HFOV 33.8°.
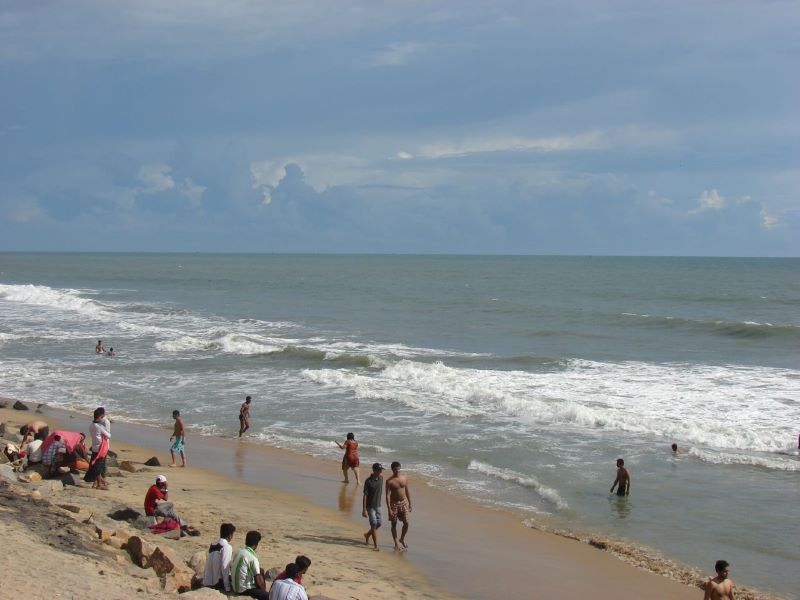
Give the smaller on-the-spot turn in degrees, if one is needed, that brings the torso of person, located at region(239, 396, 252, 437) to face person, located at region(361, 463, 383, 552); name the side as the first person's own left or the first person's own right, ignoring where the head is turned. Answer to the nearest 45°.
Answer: approximately 90° to the first person's own right

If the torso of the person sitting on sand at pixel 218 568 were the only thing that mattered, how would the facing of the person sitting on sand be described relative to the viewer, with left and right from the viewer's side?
facing away from the viewer and to the right of the viewer

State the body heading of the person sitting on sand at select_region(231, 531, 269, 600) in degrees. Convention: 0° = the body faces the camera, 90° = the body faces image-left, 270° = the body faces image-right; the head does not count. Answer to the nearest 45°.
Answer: approximately 225°

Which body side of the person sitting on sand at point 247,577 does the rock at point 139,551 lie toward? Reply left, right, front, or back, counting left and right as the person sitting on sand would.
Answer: left

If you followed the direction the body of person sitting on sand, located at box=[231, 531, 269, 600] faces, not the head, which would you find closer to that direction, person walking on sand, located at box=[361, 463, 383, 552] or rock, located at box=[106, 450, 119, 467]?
the person walking on sand

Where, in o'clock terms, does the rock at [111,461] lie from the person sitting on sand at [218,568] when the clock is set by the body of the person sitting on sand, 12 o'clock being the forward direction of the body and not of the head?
The rock is roughly at 10 o'clock from the person sitting on sand.
